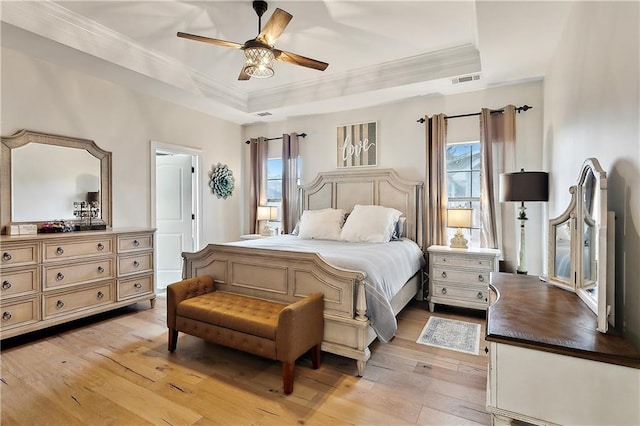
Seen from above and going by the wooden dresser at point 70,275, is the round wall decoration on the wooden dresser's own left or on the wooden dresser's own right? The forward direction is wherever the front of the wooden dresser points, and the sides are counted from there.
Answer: on the wooden dresser's own left

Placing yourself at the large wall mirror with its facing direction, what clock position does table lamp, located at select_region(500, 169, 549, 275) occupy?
The table lamp is roughly at 12 o'clock from the large wall mirror.

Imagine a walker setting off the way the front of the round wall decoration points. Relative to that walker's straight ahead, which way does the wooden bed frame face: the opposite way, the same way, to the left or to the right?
to the right

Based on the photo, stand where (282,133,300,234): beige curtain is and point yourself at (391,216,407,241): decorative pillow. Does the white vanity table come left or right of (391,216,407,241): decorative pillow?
right

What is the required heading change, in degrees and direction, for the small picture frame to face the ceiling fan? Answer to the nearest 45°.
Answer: approximately 45° to its left

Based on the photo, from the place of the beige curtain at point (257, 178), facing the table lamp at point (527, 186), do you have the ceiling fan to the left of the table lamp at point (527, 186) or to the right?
right

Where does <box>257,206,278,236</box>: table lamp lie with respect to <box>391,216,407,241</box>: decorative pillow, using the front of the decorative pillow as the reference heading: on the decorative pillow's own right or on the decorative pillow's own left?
on the decorative pillow's own right

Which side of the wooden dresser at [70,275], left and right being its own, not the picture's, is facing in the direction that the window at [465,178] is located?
front

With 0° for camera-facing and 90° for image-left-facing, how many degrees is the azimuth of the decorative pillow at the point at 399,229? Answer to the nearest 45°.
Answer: approximately 45°

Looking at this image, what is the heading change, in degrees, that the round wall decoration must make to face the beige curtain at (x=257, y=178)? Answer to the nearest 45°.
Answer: approximately 45° to its left

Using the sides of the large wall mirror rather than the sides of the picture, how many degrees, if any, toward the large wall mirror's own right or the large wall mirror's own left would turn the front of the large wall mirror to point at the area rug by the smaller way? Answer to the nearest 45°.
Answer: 0° — it already faces it

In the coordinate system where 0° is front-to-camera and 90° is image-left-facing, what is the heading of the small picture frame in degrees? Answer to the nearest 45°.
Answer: approximately 45°

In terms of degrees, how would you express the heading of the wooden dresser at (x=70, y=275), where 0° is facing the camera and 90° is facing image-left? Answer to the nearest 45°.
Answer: approximately 315°

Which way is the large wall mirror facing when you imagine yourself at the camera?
facing the viewer and to the right of the viewer

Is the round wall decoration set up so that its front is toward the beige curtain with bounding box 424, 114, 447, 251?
yes
